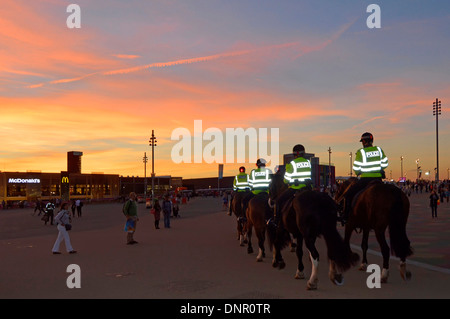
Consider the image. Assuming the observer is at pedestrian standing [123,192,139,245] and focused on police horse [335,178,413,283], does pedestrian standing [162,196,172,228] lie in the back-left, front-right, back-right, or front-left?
back-left

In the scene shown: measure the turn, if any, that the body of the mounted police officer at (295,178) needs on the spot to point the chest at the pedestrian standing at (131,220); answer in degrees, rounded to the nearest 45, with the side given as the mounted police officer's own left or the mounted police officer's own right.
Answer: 0° — they already face them

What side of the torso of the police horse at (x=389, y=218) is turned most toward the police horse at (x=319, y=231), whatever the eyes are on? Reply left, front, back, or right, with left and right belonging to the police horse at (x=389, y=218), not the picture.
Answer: left

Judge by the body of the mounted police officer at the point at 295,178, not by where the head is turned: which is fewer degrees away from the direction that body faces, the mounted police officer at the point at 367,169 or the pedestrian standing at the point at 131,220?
the pedestrian standing

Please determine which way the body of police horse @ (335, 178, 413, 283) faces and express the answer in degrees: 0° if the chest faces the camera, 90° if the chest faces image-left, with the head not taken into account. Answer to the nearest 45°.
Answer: approximately 135°

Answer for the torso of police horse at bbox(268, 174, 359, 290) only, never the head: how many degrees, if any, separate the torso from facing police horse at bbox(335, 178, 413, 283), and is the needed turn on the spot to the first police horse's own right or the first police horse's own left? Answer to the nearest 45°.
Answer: approximately 135° to the first police horse's own right

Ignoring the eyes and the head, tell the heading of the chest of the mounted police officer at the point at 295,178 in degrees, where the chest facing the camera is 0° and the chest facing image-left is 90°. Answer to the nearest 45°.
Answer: approximately 135°
